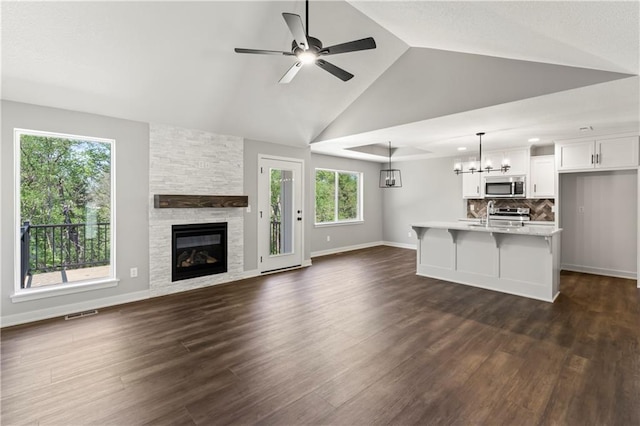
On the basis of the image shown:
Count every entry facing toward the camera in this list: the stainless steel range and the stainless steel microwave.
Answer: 2

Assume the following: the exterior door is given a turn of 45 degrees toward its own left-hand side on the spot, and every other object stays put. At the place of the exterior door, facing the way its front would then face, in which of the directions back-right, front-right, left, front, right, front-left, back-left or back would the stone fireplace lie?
back-right

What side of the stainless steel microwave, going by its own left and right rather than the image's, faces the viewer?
front

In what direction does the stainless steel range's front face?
toward the camera

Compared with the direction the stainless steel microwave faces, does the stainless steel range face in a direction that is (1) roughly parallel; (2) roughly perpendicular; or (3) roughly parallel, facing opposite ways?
roughly parallel

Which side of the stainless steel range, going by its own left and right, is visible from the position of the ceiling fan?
front

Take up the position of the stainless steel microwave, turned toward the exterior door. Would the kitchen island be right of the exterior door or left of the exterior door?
left

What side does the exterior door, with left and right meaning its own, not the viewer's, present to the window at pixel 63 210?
right

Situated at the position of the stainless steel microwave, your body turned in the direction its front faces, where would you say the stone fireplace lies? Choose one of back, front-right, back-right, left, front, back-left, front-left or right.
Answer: front-right

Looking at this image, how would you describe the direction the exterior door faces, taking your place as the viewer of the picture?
facing the viewer and to the right of the viewer

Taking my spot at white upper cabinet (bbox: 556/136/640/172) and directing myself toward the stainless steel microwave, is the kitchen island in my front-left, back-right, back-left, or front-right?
front-left

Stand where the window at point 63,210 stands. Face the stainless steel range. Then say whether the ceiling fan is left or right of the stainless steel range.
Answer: right

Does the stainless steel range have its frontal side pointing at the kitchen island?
yes
